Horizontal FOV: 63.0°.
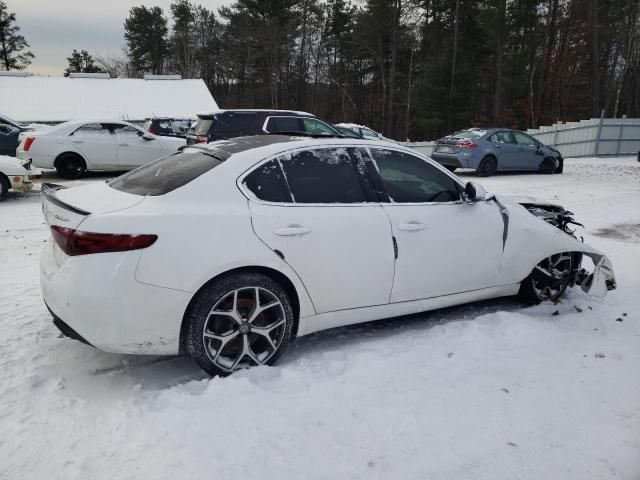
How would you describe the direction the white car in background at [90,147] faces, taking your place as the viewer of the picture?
facing to the right of the viewer

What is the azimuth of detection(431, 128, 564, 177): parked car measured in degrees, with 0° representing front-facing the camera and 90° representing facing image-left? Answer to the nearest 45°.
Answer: approximately 225°

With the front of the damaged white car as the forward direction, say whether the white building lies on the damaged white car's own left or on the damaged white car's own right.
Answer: on the damaged white car's own left

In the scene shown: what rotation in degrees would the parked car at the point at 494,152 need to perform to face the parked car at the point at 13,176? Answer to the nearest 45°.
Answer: approximately 180°

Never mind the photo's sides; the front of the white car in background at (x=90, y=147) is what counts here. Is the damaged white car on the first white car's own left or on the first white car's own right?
on the first white car's own right

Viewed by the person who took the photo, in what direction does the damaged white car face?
facing away from the viewer and to the right of the viewer
